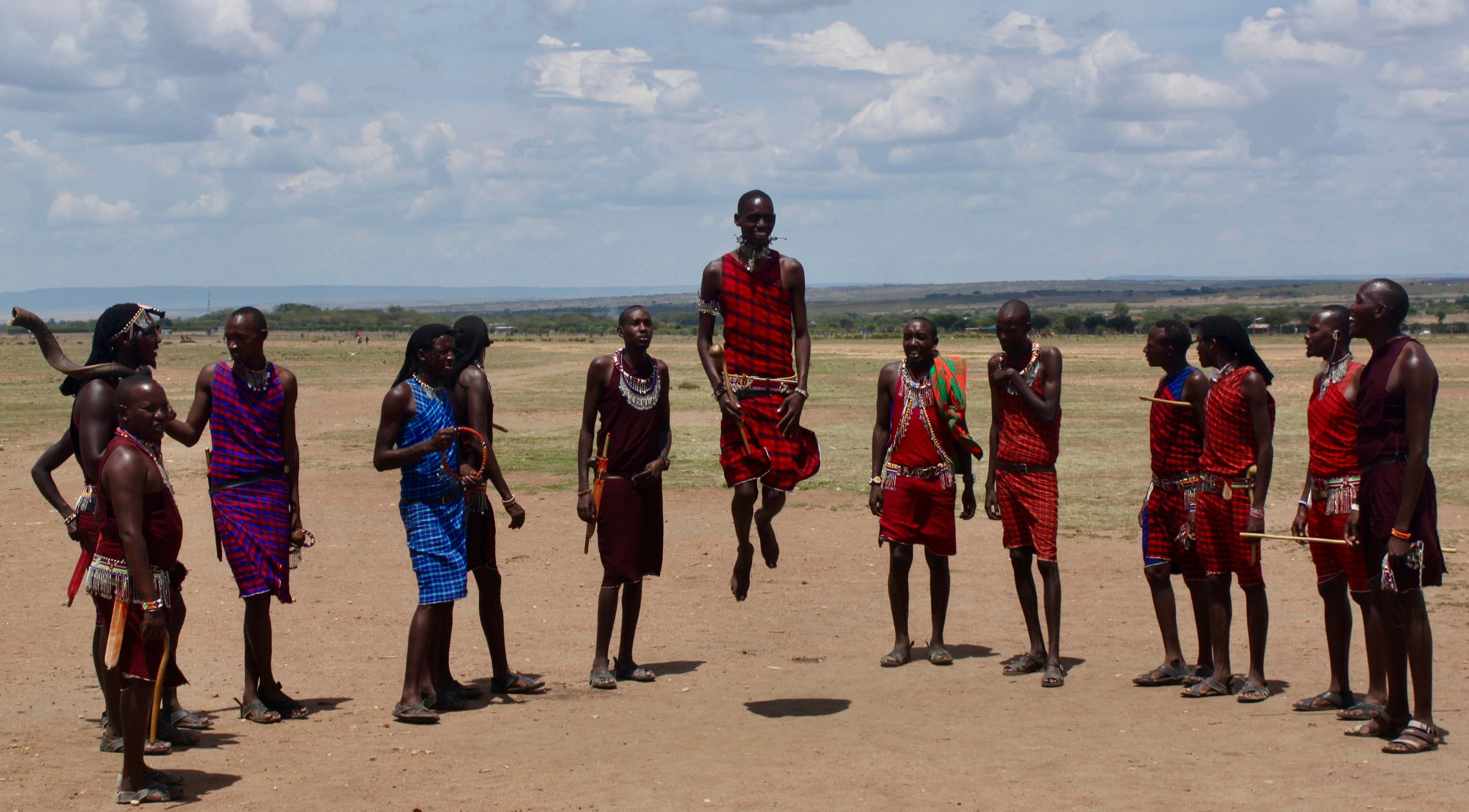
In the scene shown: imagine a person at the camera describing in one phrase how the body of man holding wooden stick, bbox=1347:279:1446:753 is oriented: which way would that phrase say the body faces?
to the viewer's left

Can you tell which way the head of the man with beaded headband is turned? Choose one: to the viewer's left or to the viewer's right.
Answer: to the viewer's right

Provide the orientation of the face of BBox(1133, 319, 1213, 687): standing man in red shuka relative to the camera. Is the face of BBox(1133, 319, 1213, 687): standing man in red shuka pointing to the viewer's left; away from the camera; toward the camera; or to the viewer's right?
to the viewer's left

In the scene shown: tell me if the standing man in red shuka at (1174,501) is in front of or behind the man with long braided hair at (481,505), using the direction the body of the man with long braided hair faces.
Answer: in front

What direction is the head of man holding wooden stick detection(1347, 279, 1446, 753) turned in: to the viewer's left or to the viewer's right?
to the viewer's left

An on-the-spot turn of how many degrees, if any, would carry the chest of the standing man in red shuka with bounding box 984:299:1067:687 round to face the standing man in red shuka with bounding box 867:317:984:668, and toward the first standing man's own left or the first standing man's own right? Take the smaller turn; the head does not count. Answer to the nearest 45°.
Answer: approximately 45° to the first standing man's own right

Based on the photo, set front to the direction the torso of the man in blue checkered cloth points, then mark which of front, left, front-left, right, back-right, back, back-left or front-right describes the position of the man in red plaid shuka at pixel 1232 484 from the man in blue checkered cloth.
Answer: front-left

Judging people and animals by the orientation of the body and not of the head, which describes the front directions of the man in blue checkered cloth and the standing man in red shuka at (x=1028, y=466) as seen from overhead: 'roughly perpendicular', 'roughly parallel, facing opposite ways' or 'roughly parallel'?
roughly perpendicular

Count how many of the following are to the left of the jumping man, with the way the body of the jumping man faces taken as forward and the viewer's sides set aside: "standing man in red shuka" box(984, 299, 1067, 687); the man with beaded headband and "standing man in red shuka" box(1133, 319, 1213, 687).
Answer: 2

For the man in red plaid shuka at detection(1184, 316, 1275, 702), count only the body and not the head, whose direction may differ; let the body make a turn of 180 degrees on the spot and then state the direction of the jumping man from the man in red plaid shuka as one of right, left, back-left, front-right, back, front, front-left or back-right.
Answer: back-left

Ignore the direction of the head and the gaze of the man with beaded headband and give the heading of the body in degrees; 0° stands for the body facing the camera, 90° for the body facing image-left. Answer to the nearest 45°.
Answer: approximately 270°

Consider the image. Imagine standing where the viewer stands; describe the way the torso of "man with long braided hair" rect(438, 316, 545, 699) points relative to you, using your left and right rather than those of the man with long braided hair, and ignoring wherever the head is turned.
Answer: facing to the right of the viewer
